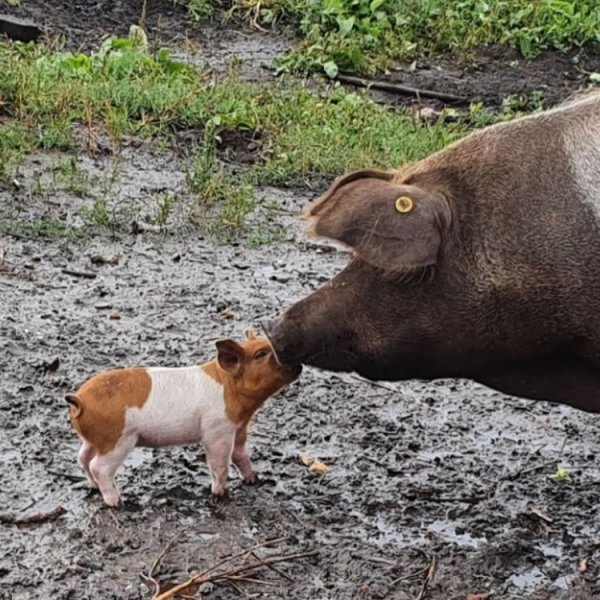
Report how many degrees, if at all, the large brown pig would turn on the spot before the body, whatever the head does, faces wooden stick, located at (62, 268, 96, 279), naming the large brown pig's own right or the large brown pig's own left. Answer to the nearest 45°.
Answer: approximately 45° to the large brown pig's own right

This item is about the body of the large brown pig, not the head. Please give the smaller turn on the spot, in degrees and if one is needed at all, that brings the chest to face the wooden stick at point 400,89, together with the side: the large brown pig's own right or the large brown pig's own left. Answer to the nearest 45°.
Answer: approximately 90° to the large brown pig's own right

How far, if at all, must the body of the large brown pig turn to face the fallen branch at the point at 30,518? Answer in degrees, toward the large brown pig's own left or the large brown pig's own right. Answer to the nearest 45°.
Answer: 0° — it already faces it

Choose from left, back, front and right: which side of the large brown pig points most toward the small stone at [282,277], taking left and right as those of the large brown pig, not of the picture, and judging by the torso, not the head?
right

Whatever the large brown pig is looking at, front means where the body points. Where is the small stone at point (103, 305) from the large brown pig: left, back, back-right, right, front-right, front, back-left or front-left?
front-right

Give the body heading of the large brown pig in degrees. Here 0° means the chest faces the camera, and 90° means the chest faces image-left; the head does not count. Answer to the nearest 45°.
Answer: approximately 90°
